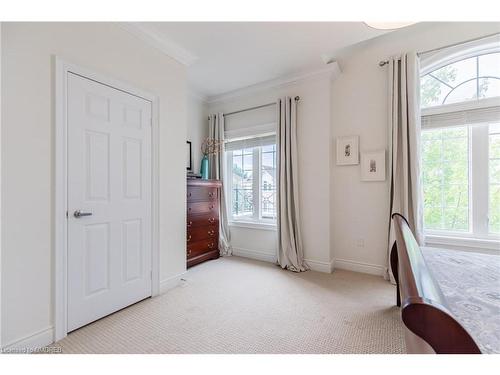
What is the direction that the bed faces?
to the viewer's left

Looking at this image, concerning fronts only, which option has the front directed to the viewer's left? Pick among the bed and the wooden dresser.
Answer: the bed

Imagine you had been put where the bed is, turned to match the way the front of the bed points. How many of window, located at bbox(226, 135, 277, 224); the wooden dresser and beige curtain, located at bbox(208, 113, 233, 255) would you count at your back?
0

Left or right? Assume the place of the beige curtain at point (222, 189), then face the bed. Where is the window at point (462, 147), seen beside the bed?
left

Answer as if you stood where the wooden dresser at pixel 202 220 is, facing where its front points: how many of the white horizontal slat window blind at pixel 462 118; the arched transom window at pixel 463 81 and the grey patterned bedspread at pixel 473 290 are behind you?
0

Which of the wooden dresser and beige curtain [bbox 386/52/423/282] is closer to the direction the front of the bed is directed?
the wooden dresser

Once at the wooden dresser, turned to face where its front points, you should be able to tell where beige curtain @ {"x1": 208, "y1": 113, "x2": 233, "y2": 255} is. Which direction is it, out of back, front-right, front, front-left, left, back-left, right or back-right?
left

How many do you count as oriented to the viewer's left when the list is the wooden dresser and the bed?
1

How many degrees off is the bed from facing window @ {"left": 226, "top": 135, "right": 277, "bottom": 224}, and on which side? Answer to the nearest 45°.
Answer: approximately 45° to its right

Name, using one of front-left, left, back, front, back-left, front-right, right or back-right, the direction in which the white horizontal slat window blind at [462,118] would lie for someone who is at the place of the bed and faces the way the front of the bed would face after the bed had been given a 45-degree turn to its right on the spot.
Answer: front-right

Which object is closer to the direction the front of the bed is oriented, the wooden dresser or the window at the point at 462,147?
the wooden dresser

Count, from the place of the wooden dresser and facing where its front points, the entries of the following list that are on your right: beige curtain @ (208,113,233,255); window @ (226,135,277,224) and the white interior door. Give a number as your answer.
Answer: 1

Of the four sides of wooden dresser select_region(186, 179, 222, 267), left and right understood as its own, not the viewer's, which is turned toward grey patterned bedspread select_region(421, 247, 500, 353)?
front

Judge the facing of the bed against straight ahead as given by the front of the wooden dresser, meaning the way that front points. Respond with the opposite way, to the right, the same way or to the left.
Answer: the opposite way
